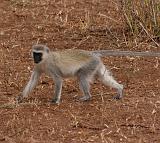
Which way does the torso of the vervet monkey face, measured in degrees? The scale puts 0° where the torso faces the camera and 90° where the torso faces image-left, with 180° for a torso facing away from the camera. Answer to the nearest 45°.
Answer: approximately 90°
